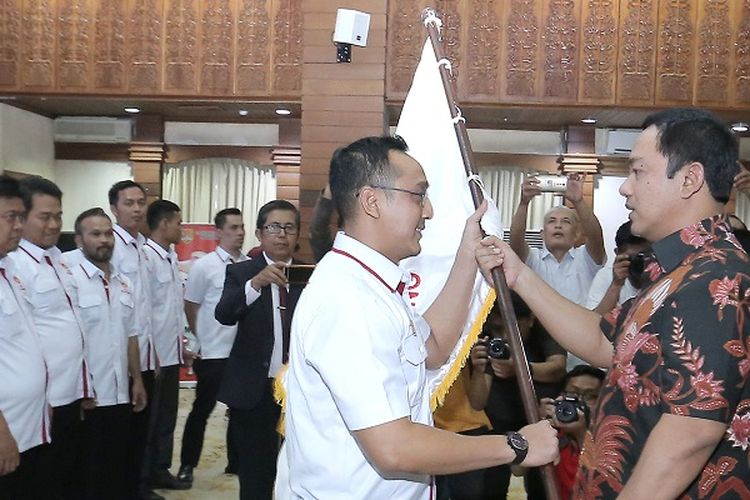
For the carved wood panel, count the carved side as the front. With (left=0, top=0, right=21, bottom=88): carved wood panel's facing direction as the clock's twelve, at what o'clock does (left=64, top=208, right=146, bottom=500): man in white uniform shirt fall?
The man in white uniform shirt is roughly at 12 o'clock from the carved wood panel.

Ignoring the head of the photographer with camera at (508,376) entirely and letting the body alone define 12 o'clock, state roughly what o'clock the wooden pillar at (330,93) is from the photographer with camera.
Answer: The wooden pillar is roughly at 5 o'clock from the photographer with camera.

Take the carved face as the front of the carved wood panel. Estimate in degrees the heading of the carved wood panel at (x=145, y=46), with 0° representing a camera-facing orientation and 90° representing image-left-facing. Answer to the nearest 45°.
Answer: approximately 0°

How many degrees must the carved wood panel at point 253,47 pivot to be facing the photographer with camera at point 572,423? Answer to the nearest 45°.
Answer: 0° — it already faces them

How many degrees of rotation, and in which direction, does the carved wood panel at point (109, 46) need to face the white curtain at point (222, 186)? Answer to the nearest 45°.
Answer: approximately 135° to its left

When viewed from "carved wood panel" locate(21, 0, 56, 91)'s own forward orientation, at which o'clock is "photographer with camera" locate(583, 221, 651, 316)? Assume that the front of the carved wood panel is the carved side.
The photographer with camera is roughly at 11 o'clock from the carved wood panel.

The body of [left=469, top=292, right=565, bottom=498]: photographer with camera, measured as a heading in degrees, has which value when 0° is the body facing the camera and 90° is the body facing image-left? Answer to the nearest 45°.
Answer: approximately 0°

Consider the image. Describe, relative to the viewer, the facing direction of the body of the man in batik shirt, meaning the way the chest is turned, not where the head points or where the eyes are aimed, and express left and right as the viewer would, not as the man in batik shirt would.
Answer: facing to the left of the viewer

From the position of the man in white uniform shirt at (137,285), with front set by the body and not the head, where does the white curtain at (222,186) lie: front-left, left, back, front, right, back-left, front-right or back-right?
back-left

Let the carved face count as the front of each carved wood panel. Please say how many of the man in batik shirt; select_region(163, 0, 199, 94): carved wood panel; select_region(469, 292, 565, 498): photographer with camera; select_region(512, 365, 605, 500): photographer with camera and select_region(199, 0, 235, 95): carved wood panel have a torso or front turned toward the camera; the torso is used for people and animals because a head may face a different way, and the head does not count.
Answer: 4
